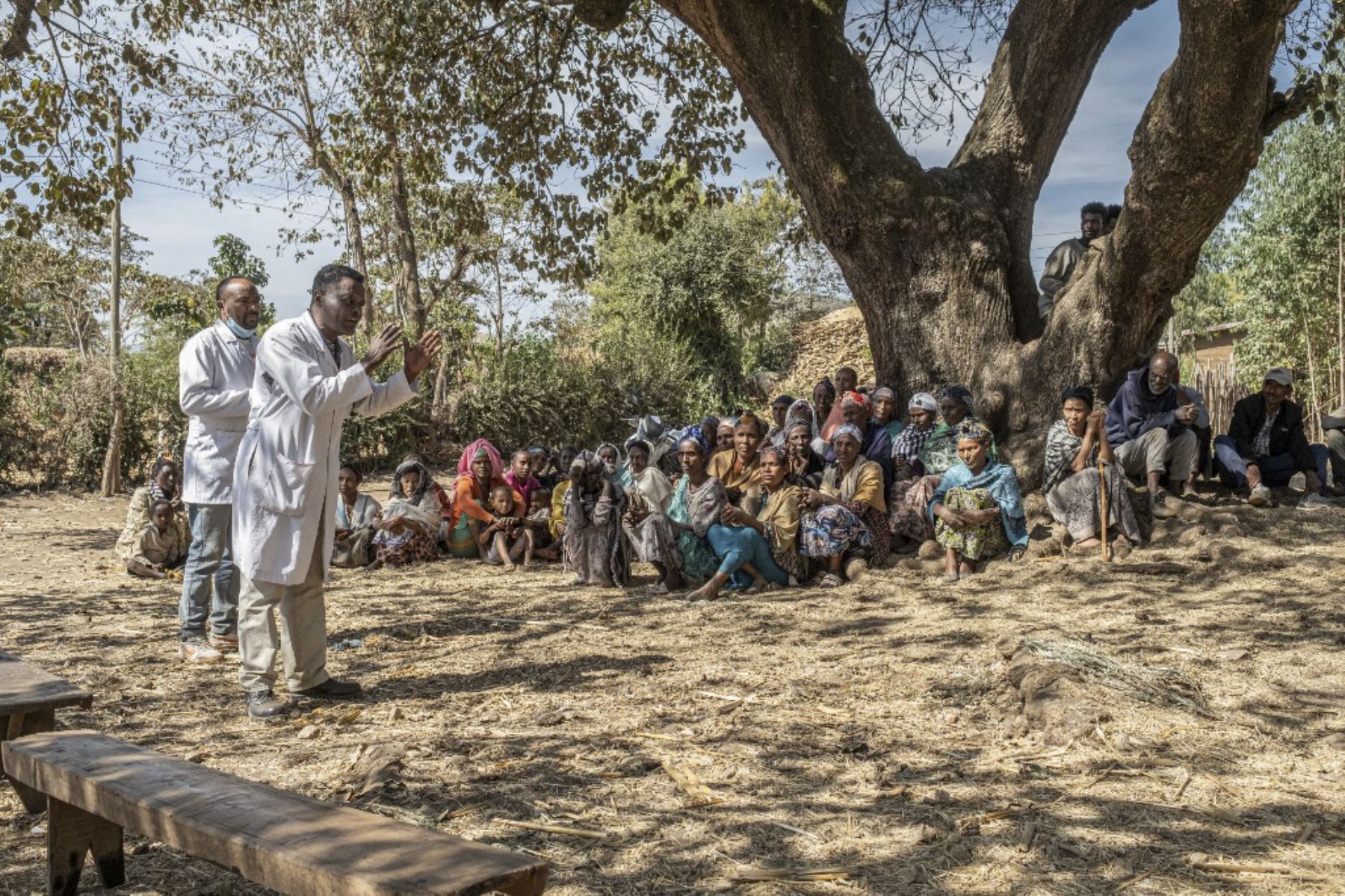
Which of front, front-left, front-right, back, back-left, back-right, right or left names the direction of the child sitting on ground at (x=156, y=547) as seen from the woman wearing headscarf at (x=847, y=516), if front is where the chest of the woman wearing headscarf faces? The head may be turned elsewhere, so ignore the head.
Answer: front-right

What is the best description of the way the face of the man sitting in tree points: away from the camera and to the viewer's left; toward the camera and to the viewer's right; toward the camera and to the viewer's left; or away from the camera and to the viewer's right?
toward the camera and to the viewer's left

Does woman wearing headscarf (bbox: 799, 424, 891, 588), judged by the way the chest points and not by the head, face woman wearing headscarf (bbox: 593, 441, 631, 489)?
no

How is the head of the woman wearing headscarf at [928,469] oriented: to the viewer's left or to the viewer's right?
to the viewer's left

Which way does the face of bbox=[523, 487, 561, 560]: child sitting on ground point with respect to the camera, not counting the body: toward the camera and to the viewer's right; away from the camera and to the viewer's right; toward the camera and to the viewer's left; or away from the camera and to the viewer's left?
toward the camera and to the viewer's left

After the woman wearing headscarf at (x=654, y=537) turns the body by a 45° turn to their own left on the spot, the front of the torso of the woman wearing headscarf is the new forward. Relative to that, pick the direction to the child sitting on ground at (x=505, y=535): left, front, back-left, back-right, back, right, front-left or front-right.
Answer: back-right

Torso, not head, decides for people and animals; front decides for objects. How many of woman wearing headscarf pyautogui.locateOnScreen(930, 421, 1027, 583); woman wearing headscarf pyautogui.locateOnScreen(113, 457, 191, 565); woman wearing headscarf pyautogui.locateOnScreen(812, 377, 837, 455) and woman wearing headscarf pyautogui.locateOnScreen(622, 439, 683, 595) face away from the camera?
0

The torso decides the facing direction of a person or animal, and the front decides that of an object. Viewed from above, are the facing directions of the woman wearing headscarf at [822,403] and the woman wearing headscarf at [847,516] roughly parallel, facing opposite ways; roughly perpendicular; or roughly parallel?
roughly parallel

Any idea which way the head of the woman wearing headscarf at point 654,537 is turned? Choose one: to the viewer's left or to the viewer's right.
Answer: to the viewer's left

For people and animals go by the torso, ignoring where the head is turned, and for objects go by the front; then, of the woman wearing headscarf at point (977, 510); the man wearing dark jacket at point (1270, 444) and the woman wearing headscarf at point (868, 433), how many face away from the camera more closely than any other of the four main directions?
0

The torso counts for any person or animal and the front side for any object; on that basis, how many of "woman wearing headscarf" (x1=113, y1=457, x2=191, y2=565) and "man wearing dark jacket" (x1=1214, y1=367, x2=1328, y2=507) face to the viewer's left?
0

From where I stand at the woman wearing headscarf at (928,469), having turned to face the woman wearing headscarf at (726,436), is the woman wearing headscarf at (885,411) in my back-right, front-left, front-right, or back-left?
front-right

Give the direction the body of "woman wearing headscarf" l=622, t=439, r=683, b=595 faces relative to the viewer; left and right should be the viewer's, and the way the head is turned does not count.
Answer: facing the viewer and to the left of the viewer

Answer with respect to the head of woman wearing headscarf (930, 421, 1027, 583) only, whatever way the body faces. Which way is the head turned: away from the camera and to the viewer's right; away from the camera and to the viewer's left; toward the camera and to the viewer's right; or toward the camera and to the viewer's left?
toward the camera and to the viewer's left

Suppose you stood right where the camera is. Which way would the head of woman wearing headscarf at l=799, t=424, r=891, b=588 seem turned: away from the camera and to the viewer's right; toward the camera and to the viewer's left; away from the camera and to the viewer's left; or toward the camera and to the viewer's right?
toward the camera and to the viewer's left

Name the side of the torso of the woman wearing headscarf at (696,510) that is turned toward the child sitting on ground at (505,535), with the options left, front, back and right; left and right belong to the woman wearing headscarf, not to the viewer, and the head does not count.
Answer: right
